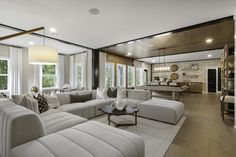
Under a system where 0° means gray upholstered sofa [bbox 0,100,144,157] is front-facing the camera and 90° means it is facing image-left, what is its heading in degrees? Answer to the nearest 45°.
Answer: approximately 225°

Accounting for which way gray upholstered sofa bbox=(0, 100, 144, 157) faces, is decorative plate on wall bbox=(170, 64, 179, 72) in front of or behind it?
in front

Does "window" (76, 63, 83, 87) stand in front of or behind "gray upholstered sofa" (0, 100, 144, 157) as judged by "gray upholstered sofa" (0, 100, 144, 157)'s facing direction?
in front

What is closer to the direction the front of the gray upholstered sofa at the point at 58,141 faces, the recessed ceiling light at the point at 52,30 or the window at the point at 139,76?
the window
